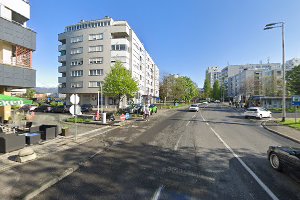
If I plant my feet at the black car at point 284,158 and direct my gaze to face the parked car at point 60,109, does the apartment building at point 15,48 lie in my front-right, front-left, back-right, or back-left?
front-left

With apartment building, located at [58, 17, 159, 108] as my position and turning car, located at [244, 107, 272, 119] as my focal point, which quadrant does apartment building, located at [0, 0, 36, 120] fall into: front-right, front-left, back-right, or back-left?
front-right

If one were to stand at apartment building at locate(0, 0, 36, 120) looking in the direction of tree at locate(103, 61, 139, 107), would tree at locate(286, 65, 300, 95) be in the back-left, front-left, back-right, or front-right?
front-right

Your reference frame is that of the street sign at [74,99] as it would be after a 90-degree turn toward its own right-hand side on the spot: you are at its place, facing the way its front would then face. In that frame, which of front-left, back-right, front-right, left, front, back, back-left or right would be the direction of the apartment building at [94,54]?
left

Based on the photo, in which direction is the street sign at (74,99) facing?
away from the camera

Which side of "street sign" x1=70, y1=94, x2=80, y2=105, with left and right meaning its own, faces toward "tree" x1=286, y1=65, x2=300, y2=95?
right
